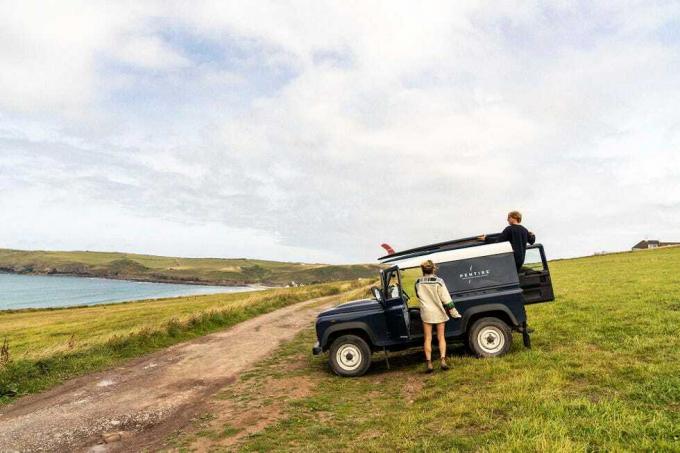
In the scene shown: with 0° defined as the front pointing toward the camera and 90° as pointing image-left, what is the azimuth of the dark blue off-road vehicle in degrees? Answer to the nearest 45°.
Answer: approximately 90°

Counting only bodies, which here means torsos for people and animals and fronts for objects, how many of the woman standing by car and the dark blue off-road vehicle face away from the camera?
1

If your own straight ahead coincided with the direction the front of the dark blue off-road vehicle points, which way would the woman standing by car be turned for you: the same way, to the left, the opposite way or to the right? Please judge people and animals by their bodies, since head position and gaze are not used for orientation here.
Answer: to the right

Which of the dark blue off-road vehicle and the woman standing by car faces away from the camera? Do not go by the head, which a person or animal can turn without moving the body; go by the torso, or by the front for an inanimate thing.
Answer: the woman standing by car

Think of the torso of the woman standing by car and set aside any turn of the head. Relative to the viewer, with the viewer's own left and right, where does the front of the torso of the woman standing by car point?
facing away from the viewer

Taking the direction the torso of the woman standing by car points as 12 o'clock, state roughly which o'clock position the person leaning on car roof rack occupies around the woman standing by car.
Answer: The person leaning on car roof rack is roughly at 2 o'clock from the woman standing by car.
